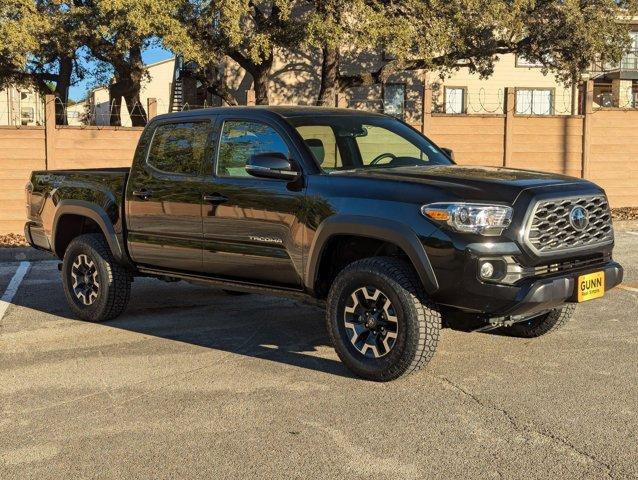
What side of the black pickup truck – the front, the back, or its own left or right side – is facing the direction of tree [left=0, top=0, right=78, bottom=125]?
back

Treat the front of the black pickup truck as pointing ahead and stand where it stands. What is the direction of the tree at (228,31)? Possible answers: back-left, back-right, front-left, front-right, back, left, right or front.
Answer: back-left

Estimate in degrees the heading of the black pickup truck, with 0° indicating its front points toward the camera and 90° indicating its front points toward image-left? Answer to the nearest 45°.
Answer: approximately 315°

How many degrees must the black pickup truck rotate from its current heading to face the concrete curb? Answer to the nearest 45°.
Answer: approximately 180°

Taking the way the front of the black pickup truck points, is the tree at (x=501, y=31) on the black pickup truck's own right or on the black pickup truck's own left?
on the black pickup truck's own left

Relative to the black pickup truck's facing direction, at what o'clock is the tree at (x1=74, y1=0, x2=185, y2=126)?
The tree is roughly at 7 o'clock from the black pickup truck.

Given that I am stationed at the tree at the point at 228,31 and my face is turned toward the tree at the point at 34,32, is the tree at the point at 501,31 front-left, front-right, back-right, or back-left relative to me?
back-right

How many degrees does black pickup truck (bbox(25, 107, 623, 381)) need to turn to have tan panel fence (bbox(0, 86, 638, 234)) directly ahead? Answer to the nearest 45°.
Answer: approximately 135° to its left

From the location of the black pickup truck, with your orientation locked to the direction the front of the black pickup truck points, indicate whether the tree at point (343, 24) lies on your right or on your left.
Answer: on your left
